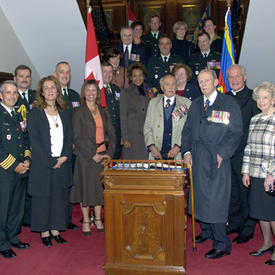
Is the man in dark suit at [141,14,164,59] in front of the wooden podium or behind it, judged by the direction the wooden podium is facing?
behind

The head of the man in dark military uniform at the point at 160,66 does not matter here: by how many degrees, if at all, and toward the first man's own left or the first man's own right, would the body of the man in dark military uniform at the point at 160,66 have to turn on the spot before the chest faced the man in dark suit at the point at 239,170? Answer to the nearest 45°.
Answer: approximately 45° to the first man's own left

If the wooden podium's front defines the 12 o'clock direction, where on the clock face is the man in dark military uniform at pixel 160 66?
The man in dark military uniform is roughly at 6 o'clock from the wooden podium.

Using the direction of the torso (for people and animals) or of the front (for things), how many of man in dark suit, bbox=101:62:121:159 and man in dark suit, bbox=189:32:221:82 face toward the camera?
2

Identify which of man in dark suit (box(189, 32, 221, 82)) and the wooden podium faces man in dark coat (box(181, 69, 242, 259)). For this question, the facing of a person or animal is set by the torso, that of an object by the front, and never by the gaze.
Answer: man in dark suit (box(189, 32, 221, 82))

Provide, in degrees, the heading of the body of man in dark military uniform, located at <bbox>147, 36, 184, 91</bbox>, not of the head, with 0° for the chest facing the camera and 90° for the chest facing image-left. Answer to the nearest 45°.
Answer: approximately 0°

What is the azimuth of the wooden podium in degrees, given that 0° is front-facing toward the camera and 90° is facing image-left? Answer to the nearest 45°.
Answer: approximately 0°
